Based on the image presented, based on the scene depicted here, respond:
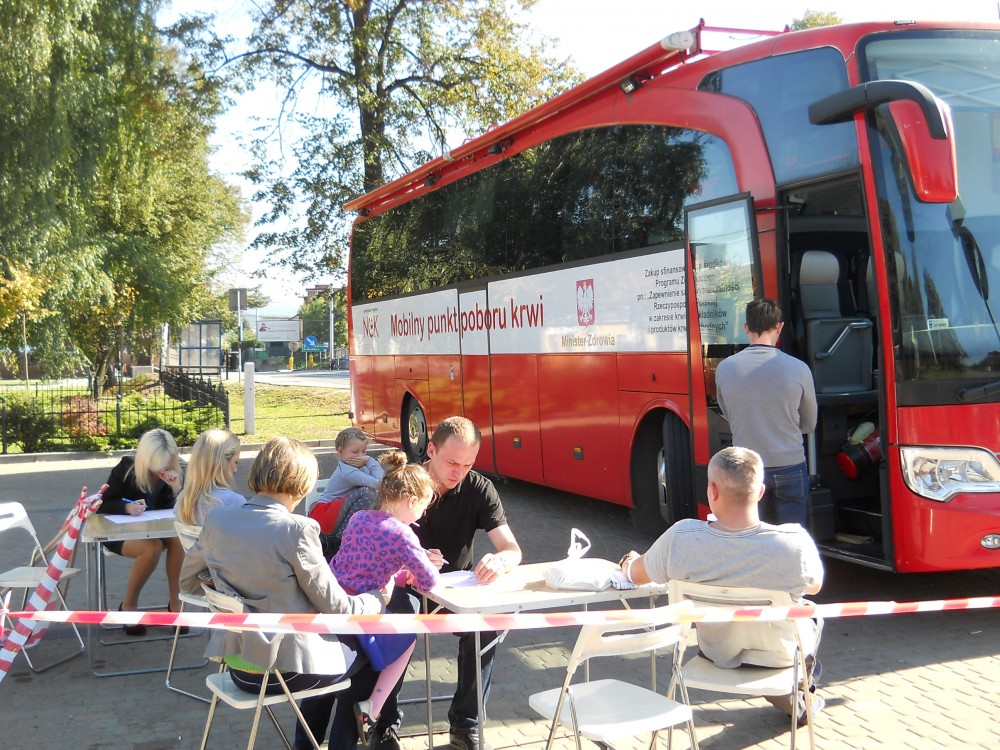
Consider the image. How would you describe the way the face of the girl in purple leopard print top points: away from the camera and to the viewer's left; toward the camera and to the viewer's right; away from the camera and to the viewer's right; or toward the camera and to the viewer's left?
away from the camera and to the viewer's right

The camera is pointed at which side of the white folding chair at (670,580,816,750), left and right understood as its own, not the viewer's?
back

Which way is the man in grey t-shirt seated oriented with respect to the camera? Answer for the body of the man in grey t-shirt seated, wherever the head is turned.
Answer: away from the camera

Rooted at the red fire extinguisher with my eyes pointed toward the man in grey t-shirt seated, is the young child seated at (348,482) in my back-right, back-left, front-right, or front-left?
front-right

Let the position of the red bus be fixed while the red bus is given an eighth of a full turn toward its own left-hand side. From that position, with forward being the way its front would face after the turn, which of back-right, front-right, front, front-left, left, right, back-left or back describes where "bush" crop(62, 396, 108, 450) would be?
back-left

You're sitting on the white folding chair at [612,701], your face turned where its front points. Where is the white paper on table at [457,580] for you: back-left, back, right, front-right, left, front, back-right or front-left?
front

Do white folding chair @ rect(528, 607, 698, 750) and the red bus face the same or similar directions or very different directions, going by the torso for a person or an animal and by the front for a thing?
very different directions

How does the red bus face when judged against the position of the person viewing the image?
facing the viewer and to the right of the viewer

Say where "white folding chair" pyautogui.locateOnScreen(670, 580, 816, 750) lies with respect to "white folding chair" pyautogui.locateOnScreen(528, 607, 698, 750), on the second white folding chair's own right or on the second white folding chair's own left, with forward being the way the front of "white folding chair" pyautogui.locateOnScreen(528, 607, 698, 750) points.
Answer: on the second white folding chair's own right

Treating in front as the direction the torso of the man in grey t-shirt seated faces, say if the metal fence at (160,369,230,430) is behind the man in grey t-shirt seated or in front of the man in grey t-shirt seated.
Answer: in front

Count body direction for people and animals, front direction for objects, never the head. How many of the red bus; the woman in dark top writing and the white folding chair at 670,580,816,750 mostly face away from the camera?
1

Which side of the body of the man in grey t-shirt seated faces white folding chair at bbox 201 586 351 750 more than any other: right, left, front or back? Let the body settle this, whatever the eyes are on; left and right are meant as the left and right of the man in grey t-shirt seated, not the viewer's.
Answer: left

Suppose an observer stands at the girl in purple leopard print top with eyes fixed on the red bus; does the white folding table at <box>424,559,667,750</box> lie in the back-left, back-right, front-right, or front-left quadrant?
front-right

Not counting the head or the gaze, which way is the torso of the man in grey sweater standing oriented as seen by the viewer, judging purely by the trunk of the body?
away from the camera

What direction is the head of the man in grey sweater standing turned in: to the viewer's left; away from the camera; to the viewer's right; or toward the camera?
away from the camera

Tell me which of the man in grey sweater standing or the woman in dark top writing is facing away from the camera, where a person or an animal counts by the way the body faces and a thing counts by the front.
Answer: the man in grey sweater standing

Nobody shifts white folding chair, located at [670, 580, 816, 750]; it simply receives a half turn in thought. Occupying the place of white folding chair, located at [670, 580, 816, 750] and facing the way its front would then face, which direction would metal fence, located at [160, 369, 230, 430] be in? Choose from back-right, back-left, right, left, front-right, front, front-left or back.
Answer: back-right

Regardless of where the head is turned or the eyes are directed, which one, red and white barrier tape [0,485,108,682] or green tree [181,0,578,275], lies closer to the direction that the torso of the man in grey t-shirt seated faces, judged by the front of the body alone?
the green tree
